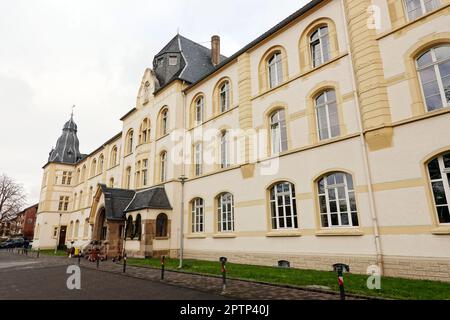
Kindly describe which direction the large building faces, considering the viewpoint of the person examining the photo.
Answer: facing the viewer and to the left of the viewer
